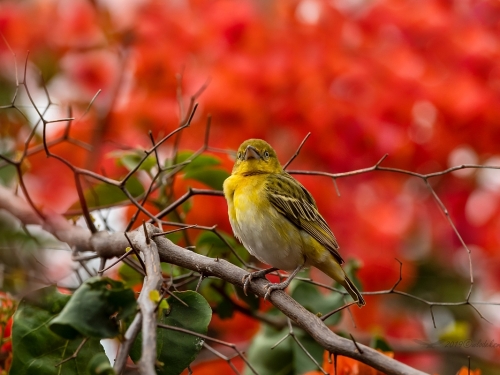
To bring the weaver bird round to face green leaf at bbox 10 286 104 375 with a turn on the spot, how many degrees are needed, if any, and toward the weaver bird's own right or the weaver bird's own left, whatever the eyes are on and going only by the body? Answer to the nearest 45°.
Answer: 0° — it already faces it

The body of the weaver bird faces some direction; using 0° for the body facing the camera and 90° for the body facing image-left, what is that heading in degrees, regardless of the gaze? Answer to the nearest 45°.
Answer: approximately 45°
